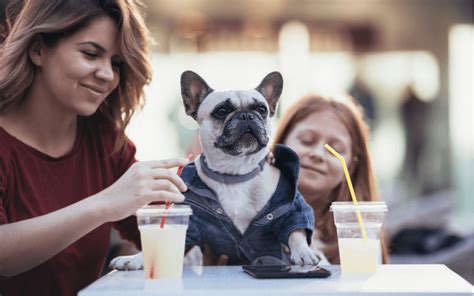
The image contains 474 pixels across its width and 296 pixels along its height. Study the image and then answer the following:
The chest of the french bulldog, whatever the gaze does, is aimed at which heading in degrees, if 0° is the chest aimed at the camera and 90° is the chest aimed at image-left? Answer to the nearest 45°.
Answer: approximately 0°

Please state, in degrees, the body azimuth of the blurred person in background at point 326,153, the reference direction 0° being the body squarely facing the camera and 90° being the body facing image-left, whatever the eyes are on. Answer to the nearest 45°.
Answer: approximately 45°
